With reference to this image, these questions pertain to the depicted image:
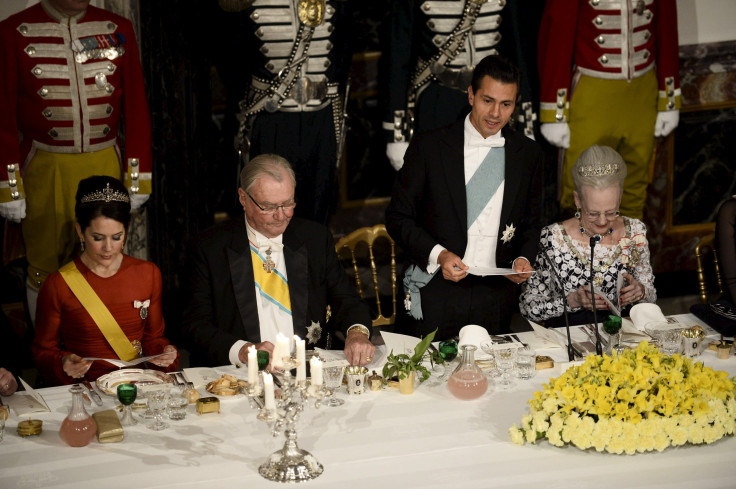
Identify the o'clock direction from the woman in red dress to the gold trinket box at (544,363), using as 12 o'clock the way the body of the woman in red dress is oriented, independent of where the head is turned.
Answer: The gold trinket box is roughly at 10 o'clock from the woman in red dress.

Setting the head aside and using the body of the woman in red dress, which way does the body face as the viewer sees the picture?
toward the camera

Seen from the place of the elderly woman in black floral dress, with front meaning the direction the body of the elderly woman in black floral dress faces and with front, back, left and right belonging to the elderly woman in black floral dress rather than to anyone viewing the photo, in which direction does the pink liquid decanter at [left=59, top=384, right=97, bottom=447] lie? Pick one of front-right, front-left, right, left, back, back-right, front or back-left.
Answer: front-right

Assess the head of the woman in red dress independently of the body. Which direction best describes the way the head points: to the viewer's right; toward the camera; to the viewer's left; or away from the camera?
toward the camera

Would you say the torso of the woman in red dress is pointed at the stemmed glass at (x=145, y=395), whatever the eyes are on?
yes

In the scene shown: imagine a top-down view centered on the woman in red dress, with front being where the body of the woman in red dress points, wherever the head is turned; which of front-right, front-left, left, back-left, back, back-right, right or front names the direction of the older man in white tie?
left

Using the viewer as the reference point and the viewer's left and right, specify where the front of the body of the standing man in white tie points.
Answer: facing the viewer and to the right of the viewer

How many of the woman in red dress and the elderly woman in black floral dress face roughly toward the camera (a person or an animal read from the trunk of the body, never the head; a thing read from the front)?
2

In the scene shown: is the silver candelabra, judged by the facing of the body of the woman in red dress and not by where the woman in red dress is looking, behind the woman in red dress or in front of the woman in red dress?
in front

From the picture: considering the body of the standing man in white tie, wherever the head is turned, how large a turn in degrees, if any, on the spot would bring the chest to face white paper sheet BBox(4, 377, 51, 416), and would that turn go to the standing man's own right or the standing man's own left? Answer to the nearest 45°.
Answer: approximately 90° to the standing man's own right

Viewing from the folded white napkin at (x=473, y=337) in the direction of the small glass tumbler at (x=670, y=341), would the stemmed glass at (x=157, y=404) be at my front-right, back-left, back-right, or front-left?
back-right

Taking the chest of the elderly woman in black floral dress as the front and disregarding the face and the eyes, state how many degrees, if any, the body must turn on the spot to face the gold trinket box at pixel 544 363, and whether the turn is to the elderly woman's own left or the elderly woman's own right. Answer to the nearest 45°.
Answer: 0° — they already face it

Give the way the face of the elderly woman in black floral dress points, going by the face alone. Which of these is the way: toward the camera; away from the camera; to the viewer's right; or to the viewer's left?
toward the camera

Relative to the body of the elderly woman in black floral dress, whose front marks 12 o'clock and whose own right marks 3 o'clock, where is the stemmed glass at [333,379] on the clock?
The stemmed glass is roughly at 1 o'clock from the elderly woman in black floral dress.

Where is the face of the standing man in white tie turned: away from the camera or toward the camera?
toward the camera

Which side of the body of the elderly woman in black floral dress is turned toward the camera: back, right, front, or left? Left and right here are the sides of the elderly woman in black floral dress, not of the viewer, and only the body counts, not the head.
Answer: front
